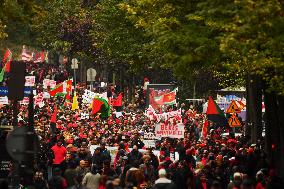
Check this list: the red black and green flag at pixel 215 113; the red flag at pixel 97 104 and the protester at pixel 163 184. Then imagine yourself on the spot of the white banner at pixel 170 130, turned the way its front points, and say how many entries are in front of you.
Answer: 1

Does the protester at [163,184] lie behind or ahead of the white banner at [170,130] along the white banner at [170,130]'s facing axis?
ahead
